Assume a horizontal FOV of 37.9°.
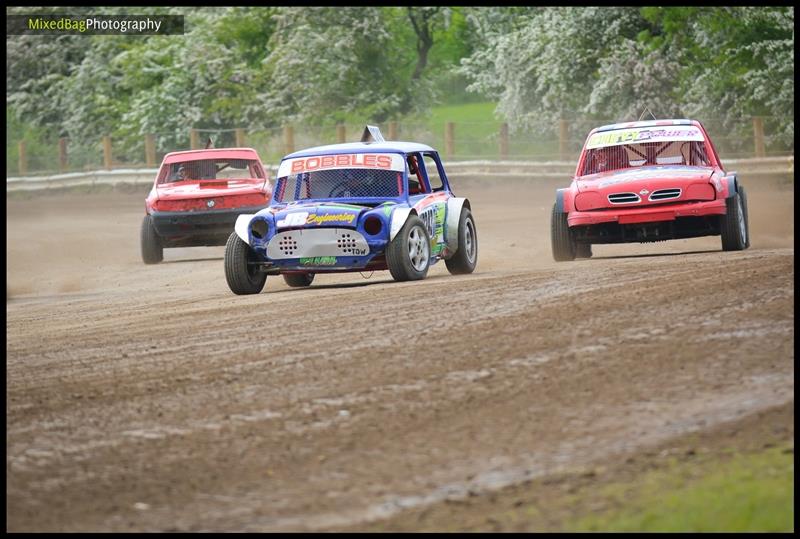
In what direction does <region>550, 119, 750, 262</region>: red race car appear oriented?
toward the camera

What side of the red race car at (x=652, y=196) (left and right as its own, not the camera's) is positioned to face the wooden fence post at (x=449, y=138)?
back

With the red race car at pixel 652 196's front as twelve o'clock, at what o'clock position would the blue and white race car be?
The blue and white race car is roughly at 2 o'clock from the red race car.

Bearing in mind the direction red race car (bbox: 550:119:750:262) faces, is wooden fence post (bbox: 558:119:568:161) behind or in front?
behind

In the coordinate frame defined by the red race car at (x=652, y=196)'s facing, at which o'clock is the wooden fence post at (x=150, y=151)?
The wooden fence post is roughly at 5 o'clock from the red race car.

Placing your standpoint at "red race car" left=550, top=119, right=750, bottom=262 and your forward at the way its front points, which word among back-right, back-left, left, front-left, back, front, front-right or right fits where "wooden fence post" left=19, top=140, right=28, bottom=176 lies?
back-right

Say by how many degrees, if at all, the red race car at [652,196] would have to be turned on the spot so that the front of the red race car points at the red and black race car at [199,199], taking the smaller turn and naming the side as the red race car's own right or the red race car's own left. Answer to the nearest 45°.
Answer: approximately 135° to the red race car's own right

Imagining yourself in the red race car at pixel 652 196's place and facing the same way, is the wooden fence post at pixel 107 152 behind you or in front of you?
behind

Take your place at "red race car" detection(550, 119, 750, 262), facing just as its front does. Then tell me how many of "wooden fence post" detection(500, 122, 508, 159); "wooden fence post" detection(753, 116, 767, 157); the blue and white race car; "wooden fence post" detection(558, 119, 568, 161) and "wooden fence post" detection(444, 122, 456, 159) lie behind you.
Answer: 4

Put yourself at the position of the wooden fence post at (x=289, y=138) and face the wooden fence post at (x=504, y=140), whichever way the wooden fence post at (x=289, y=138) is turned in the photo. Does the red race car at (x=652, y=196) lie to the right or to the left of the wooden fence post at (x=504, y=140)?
right

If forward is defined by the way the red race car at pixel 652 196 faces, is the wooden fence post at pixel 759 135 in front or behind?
behind

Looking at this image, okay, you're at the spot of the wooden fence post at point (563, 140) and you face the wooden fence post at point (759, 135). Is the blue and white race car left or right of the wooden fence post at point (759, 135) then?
right

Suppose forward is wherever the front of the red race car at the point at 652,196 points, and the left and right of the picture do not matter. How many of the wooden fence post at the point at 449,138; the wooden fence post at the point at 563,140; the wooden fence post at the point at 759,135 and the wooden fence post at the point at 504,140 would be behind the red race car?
4
